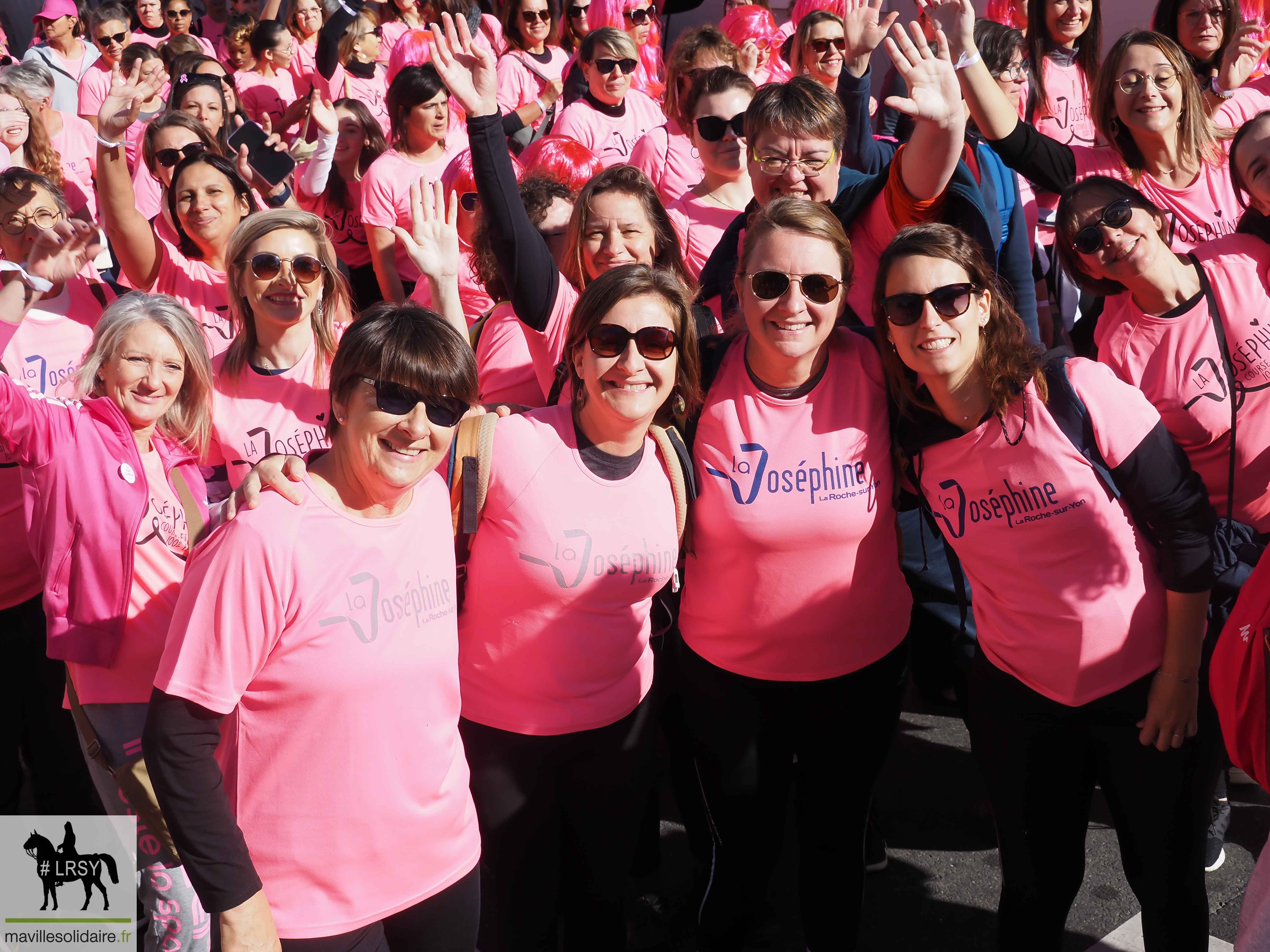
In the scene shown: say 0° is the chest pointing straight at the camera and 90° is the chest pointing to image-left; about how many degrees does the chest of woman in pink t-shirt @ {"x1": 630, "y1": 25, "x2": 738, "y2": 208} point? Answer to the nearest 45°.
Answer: approximately 315°

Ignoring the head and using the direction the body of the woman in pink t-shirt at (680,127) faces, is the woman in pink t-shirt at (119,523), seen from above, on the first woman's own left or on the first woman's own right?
on the first woman's own right

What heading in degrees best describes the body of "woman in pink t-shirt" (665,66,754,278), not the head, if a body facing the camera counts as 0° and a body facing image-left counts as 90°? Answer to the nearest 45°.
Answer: approximately 315°
